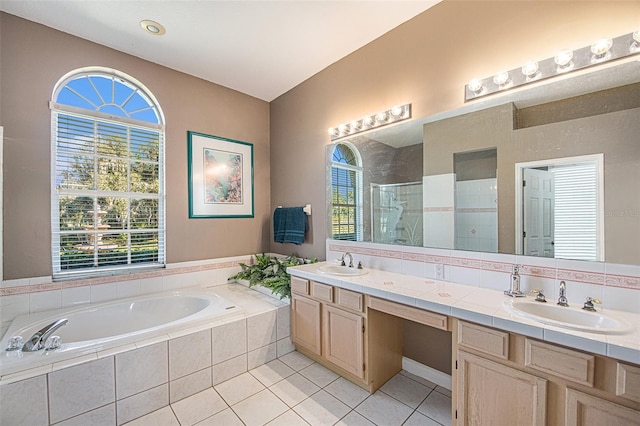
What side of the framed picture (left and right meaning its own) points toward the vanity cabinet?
front

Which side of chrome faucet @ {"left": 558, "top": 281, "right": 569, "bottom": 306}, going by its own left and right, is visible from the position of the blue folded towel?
right

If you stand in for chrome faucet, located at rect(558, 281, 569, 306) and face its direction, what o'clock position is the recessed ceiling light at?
The recessed ceiling light is roughly at 2 o'clock from the chrome faucet.

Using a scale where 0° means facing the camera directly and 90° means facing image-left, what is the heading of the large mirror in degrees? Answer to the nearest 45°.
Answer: approximately 45°

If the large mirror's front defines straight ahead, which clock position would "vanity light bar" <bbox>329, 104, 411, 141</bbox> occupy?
The vanity light bar is roughly at 2 o'clock from the large mirror.

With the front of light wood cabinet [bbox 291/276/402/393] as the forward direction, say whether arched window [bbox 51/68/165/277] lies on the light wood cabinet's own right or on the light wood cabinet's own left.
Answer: on the light wood cabinet's own right

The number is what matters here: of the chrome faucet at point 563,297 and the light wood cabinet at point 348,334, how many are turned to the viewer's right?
0

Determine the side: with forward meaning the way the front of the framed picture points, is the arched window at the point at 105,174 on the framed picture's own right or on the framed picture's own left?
on the framed picture's own right

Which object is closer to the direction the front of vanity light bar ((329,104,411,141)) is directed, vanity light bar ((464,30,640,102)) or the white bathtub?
the white bathtub

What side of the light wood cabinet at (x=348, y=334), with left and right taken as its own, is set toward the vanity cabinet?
left

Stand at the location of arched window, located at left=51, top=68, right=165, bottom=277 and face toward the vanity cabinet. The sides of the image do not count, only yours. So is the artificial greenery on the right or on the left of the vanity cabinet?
left
